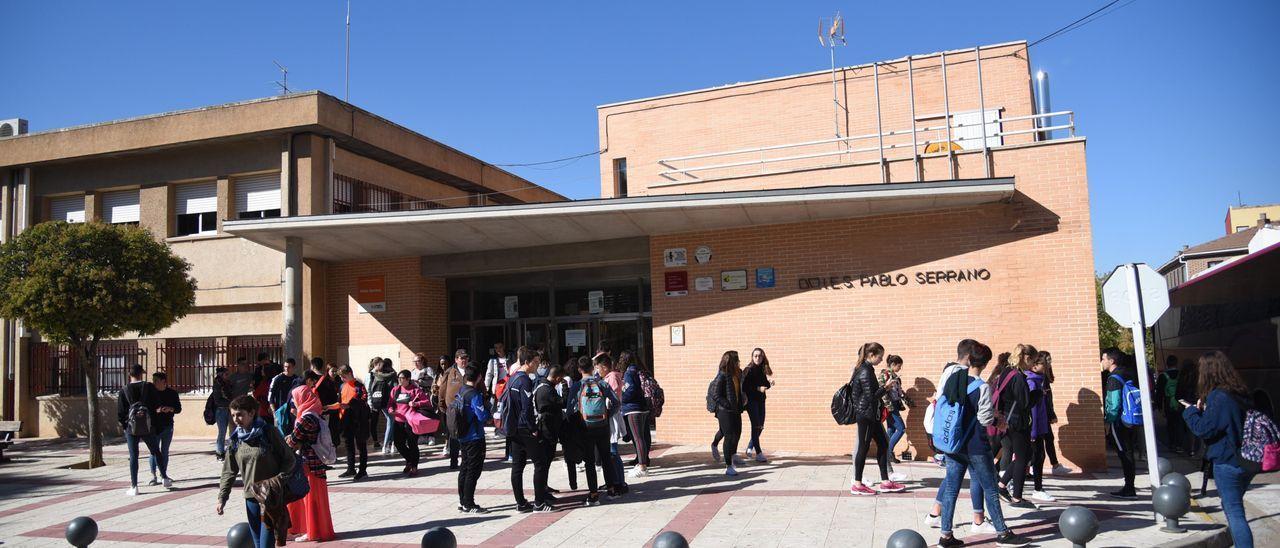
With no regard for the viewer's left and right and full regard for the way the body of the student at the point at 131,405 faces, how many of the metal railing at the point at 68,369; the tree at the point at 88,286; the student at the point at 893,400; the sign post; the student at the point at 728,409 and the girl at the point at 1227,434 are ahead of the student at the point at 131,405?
2

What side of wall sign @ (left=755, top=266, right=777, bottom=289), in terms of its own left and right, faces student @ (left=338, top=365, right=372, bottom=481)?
right

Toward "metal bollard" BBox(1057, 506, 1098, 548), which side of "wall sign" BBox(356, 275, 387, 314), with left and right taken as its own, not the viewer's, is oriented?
front

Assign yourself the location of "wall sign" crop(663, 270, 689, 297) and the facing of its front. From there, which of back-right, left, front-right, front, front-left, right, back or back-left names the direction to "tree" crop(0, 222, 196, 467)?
right

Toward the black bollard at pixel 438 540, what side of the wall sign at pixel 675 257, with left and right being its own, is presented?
front

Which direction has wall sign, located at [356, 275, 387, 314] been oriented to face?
toward the camera

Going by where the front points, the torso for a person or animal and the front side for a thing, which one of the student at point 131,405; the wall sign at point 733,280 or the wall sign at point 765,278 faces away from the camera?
the student

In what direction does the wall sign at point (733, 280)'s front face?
toward the camera

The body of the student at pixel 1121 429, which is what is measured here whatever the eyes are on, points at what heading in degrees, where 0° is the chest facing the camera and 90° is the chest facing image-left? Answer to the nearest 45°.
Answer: approximately 90°

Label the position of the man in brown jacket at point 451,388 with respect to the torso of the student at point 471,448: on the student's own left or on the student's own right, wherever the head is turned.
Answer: on the student's own left

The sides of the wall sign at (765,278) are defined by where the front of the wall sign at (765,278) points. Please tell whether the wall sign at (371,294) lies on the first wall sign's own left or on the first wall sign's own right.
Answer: on the first wall sign's own right
